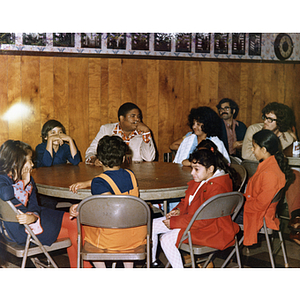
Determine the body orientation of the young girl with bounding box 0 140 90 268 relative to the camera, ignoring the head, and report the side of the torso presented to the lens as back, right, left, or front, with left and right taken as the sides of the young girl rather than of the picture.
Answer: right

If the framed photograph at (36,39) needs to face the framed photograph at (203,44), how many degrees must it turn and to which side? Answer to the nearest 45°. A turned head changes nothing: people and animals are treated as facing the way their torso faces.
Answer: approximately 90° to its left

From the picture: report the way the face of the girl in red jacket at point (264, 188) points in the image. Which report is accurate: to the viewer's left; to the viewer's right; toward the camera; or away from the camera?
to the viewer's left

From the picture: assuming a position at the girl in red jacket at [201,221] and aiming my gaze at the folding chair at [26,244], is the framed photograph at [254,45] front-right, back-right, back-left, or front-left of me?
back-right

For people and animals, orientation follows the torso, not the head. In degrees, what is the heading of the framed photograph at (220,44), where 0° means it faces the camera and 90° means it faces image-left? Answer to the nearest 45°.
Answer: approximately 0°

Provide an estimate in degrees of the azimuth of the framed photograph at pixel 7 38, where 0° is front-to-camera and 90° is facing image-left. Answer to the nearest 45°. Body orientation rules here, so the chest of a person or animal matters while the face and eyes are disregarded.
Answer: approximately 0°

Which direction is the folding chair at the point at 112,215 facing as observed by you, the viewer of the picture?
facing away from the viewer

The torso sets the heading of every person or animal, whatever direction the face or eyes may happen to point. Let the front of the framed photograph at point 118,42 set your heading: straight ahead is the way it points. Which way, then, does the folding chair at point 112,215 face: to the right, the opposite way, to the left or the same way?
the opposite way
